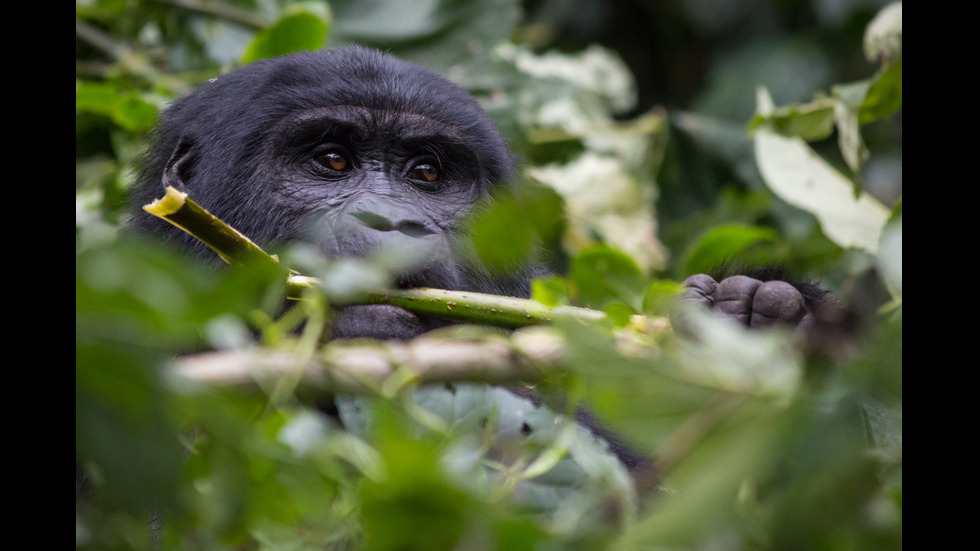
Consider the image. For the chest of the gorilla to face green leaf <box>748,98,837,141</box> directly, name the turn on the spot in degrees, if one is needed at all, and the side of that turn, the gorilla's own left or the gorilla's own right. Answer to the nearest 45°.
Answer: approximately 90° to the gorilla's own left

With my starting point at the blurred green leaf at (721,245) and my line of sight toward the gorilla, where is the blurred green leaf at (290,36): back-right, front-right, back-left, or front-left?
front-right

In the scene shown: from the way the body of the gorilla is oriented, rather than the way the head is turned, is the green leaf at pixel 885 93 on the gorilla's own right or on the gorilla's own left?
on the gorilla's own left

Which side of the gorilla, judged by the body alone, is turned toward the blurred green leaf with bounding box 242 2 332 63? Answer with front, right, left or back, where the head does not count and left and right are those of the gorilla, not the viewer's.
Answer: back

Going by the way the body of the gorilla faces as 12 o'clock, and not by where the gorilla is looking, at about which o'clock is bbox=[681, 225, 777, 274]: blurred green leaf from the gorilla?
The blurred green leaf is roughly at 10 o'clock from the gorilla.

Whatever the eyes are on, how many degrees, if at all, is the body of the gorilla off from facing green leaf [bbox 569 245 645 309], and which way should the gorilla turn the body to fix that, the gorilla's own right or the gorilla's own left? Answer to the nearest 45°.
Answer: approximately 45° to the gorilla's own left

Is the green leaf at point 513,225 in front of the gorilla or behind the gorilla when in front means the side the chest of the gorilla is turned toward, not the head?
in front

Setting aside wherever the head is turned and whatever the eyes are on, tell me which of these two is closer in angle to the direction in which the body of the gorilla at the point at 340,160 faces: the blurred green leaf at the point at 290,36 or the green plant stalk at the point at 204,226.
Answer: the green plant stalk

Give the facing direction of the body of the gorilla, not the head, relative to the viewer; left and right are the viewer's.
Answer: facing the viewer and to the right of the viewer

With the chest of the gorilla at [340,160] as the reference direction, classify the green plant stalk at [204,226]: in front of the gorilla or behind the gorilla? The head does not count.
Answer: in front
